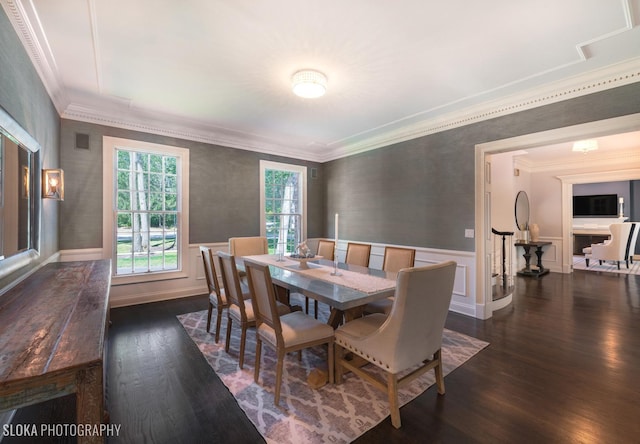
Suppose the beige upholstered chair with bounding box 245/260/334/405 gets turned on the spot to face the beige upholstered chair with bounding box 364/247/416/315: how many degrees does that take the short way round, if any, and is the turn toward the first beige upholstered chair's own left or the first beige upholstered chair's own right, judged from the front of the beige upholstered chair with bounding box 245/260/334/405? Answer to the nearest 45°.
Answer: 0° — it already faces it

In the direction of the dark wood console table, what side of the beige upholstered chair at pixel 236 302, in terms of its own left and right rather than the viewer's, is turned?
back

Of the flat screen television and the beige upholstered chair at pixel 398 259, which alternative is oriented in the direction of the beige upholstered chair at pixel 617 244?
the flat screen television

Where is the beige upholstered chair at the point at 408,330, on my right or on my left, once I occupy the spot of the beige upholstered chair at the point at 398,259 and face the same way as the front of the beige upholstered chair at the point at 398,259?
on my left

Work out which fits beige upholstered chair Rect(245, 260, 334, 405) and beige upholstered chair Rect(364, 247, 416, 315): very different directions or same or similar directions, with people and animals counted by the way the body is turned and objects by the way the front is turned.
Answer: very different directions

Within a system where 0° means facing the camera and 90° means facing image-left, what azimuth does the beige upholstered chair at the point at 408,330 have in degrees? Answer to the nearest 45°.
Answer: approximately 135°

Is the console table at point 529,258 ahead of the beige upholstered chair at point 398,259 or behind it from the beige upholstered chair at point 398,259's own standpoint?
behind

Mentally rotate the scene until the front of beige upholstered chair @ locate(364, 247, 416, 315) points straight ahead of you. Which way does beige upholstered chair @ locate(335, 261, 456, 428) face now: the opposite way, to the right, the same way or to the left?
to the right

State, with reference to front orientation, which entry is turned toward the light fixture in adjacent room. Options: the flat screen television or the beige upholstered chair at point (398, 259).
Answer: the flat screen television

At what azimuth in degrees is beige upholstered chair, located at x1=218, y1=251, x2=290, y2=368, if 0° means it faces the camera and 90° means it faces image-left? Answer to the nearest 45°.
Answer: approximately 225°
